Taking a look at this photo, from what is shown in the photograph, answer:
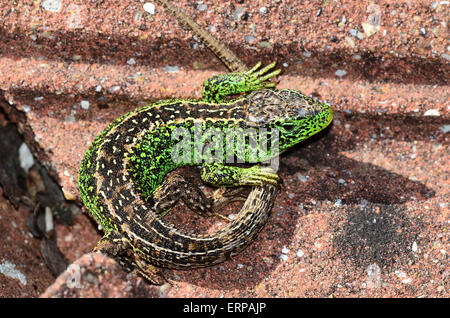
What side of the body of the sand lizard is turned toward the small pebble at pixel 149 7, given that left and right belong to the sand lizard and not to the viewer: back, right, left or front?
left

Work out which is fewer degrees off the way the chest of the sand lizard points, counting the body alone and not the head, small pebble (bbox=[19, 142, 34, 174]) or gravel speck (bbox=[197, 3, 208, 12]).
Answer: the gravel speck

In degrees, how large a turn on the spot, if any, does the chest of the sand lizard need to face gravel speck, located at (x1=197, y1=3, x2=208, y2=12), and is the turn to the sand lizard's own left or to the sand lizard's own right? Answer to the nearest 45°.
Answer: approximately 90° to the sand lizard's own left

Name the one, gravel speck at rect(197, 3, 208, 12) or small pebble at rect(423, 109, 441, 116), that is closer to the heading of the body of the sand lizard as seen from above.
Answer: the small pebble

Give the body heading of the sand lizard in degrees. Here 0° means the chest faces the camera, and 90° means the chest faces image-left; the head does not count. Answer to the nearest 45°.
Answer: approximately 270°

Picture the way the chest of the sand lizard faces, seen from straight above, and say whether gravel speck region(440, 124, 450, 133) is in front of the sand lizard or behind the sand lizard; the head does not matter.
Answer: in front

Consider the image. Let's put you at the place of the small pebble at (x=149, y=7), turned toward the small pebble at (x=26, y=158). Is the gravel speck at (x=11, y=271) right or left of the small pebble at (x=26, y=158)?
left

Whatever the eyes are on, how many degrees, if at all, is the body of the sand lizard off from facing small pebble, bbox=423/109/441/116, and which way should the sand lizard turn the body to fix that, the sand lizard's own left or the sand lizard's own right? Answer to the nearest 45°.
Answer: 0° — it already faces it

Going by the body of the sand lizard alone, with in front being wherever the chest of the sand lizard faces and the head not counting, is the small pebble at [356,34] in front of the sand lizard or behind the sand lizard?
in front

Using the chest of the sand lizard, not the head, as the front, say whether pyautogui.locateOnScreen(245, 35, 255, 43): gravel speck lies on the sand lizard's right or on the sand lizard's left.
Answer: on the sand lizard's left
